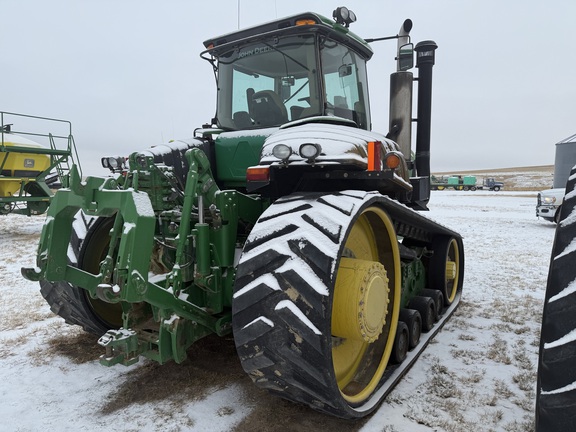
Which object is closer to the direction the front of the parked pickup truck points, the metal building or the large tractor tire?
the large tractor tire

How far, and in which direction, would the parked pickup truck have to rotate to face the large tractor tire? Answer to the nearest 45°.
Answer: approximately 45° to its left

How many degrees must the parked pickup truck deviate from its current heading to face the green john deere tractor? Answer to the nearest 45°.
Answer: approximately 45° to its left

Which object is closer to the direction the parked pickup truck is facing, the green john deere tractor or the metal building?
the green john deere tractor

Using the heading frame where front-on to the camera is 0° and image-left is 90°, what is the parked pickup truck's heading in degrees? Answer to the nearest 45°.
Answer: approximately 45°
